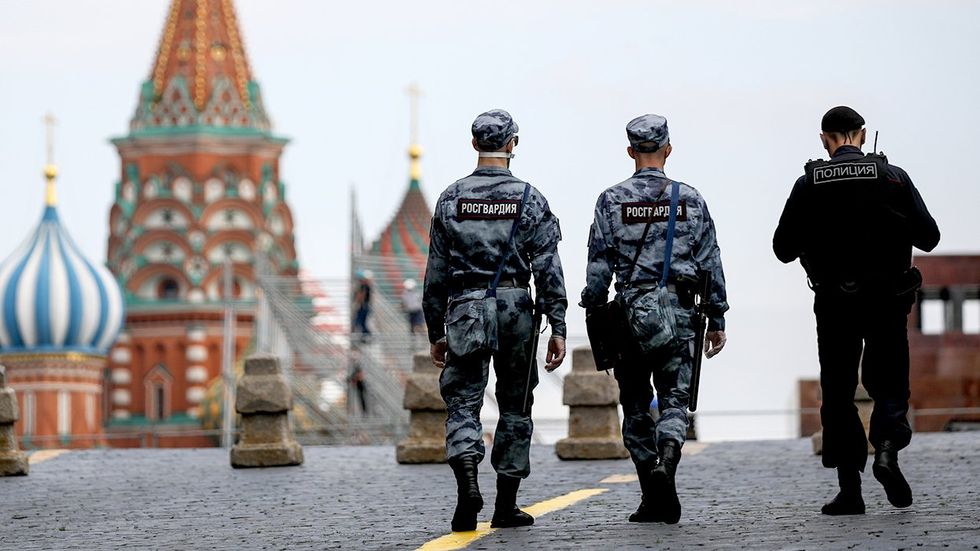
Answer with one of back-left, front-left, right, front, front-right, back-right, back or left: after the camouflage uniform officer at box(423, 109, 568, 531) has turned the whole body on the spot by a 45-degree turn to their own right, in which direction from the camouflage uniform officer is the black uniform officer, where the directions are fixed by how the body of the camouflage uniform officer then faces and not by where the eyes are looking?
front-right

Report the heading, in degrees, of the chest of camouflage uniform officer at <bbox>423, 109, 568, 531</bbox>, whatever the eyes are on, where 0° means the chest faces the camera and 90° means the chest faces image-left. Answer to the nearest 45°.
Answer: approximately 180°

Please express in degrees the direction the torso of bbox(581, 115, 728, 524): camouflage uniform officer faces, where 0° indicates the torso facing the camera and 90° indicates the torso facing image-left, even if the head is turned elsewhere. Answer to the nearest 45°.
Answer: approximately 180°

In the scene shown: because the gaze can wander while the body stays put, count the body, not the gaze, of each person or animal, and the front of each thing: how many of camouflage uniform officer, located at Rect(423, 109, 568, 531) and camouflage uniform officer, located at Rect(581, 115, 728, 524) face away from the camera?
2

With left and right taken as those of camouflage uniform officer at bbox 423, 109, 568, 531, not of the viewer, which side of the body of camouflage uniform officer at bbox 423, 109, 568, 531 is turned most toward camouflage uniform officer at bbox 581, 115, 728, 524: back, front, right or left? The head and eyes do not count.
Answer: right

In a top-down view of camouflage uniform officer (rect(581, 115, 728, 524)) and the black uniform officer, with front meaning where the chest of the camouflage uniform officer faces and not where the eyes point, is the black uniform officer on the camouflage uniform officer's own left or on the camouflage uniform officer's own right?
on the camouflage uniform officer's own right

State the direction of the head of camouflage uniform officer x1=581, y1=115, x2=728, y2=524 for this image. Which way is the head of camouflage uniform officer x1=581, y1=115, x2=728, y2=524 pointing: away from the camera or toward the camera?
away from the camera
